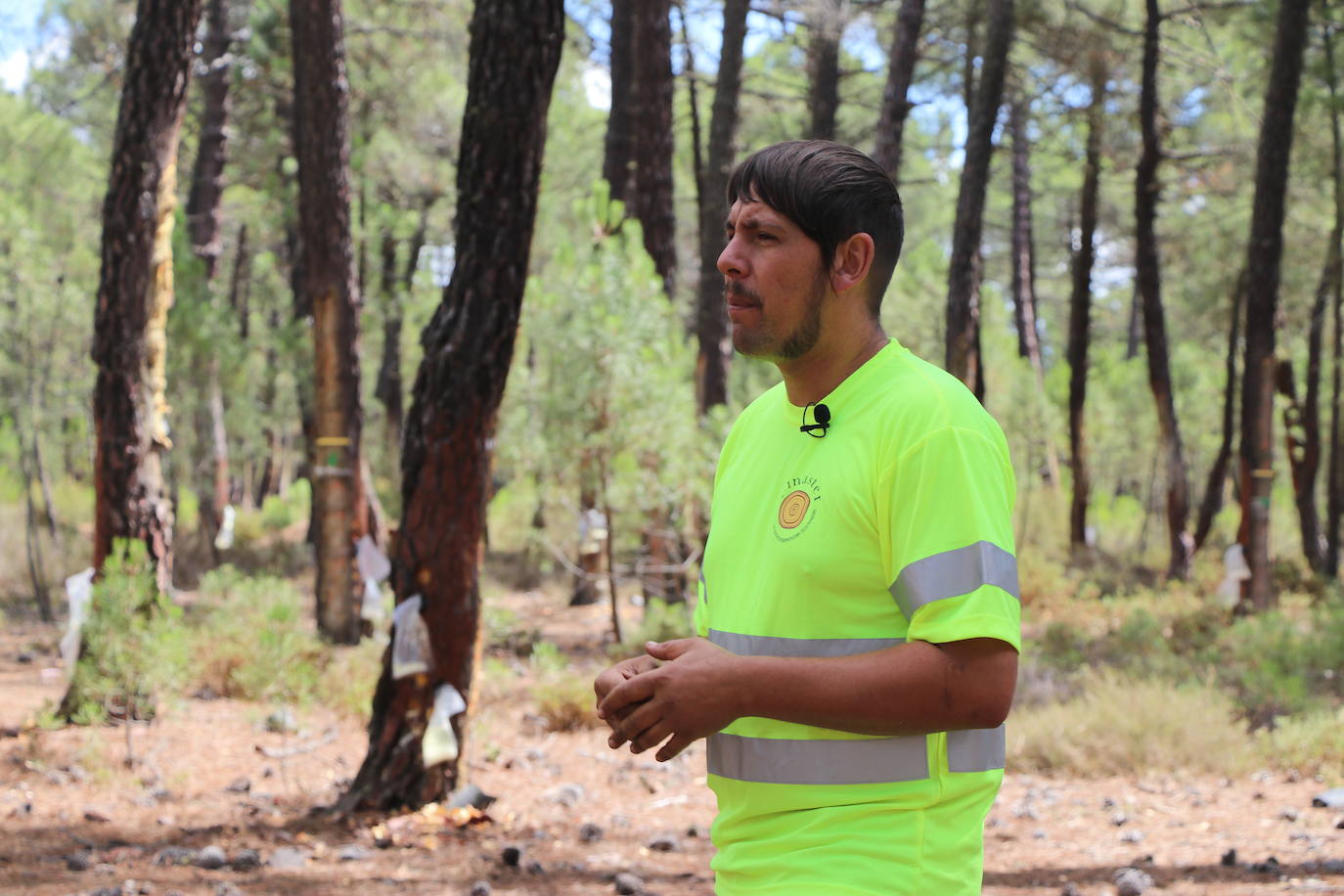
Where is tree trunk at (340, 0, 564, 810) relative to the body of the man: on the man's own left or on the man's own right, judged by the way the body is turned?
on the man's own right

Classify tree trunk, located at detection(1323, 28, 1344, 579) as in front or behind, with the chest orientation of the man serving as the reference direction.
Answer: behind

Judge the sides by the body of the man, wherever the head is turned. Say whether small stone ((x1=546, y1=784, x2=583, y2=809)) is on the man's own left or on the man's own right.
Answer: on the man's own right

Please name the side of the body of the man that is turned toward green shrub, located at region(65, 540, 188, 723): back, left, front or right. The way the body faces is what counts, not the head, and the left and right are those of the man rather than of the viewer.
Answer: right

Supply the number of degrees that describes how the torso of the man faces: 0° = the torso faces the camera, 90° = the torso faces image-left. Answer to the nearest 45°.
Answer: approximately 45°

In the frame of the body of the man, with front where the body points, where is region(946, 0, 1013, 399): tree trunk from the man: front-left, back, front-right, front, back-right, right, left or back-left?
back-right

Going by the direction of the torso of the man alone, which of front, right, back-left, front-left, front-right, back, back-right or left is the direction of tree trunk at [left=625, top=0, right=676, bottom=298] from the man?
back-right

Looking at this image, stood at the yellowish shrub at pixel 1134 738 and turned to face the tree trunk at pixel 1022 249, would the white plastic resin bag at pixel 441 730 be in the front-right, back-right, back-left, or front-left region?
back-left

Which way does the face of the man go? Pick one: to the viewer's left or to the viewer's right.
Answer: to the viewer's left

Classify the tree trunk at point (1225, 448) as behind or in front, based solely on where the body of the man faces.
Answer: behind
